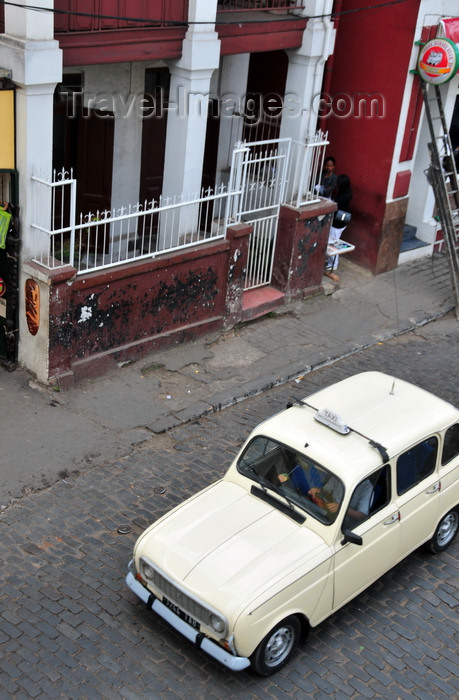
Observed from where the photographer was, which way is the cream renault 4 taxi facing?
facing the viewer and to the left of the viewer

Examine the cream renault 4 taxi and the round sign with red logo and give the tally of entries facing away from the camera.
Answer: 0

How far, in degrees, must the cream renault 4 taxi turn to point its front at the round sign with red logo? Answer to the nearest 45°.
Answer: approximately 135° to its right

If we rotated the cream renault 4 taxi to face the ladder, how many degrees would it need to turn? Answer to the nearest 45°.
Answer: approximately 135° to its right

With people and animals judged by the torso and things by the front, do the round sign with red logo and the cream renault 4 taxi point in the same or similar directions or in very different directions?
same or similar directions
